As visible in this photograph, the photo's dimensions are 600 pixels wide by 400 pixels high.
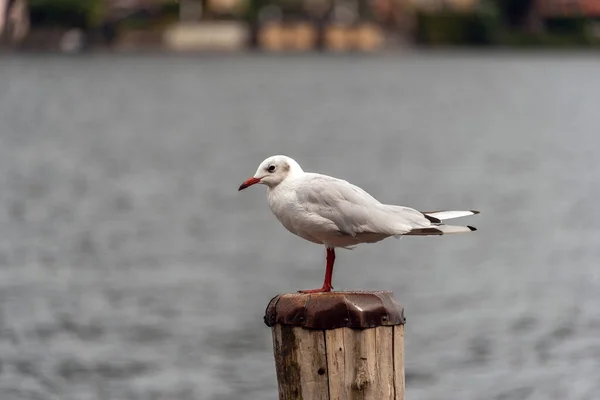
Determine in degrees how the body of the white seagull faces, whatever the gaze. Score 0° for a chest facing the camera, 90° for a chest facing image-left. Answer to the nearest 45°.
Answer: approximately 90°
